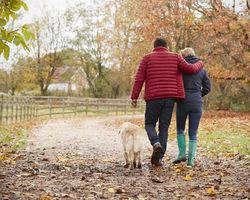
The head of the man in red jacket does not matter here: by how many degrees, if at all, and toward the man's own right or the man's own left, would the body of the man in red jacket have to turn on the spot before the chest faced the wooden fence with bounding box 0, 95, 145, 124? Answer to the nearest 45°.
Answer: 0° — they already face it

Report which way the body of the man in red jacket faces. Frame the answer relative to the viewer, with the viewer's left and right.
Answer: facing away from the viewer

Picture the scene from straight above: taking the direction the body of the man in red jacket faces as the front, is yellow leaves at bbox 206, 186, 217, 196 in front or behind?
behind

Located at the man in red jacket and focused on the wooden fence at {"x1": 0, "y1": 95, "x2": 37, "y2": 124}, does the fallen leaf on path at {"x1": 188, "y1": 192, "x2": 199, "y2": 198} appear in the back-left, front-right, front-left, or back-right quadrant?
back-left

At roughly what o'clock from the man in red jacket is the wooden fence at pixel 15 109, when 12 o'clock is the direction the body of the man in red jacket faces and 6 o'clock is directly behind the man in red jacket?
The wooden fence is roughly at 11 o'clock from the man in red jacket.

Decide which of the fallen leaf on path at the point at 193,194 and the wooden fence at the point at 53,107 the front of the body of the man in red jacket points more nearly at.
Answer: the wooden fence

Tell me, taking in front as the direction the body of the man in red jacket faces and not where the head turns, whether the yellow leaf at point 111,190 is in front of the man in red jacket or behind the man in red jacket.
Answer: behind

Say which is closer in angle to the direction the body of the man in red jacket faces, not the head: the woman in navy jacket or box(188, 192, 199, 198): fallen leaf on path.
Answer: the woman in navy jacket

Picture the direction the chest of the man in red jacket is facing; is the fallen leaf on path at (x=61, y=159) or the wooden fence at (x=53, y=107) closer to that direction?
the wooden fence
